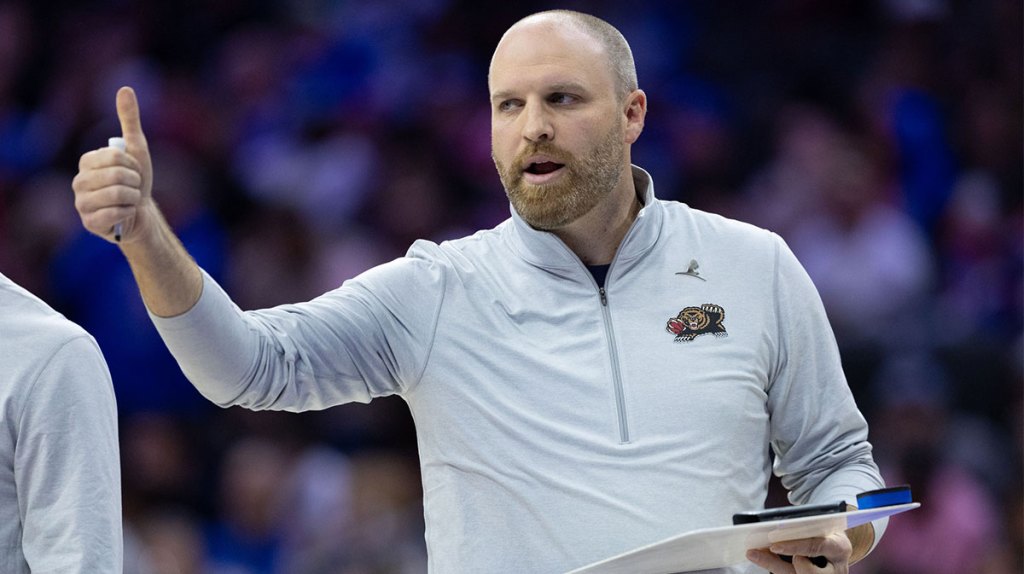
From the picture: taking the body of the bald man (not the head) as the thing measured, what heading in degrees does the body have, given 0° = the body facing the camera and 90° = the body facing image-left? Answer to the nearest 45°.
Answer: approximately 0°

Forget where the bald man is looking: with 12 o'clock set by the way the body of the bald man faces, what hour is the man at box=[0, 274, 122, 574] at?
The man is roughly at 2 o'clock from the bald man.

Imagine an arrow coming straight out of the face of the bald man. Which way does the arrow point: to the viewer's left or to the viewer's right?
to the viewer's left
